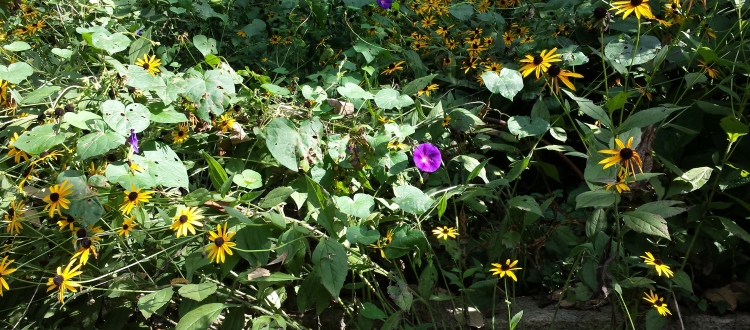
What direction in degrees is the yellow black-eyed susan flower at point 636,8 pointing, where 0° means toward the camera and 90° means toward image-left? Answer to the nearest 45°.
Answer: approximately 0°

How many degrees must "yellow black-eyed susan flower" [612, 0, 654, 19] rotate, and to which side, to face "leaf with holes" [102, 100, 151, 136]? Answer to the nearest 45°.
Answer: approximately 90° to its right

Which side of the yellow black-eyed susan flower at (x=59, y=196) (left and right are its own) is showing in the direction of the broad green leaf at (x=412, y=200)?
left

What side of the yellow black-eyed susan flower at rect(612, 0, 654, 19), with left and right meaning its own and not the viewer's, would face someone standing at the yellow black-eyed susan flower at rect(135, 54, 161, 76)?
right

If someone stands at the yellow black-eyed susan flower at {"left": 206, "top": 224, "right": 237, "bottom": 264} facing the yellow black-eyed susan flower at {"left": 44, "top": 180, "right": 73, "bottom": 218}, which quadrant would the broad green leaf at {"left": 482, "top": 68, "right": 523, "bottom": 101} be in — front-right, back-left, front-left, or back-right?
back-right

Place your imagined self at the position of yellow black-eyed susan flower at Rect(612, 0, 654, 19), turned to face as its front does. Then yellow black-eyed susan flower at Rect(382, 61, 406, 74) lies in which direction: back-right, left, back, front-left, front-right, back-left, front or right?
back-right
